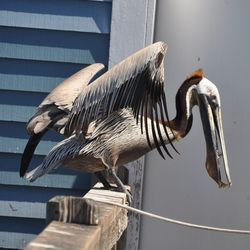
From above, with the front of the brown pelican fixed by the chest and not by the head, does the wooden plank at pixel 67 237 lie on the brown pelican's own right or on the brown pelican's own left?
on the brown pelican's own right

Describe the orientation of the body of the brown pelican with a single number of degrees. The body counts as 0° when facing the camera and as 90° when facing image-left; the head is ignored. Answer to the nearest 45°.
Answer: approximately 270°
